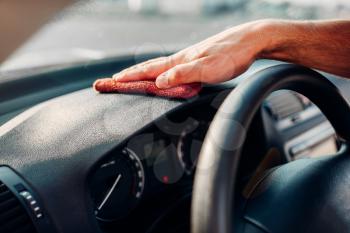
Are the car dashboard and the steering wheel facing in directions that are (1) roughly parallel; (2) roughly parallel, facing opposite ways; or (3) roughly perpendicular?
roughly parallel

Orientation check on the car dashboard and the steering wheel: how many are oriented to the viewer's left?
0

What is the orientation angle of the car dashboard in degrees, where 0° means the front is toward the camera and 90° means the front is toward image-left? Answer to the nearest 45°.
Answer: approximately 315°

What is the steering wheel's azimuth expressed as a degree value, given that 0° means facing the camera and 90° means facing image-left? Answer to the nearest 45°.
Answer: approximately 315°
